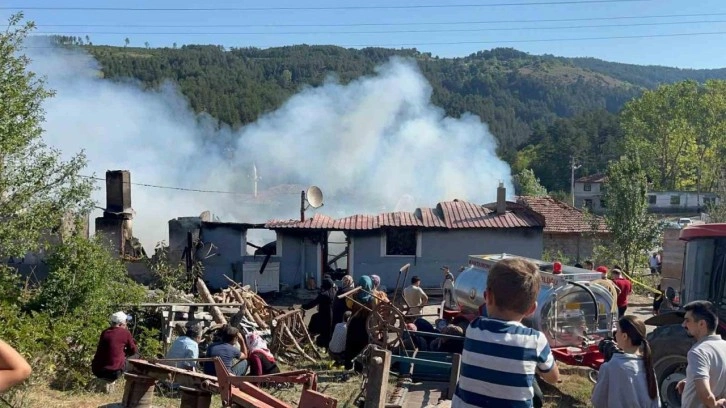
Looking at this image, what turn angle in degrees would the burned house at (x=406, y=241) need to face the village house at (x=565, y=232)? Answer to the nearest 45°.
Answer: approximately 135° to its left

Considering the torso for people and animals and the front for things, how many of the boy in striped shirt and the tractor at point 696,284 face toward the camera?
0

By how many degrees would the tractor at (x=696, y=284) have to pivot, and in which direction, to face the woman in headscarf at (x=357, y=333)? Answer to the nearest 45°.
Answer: approximately 180°

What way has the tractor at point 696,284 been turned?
to the viewer's right

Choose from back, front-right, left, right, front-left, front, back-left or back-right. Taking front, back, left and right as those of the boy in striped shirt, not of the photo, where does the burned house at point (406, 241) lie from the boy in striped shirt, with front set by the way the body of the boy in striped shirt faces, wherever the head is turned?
front

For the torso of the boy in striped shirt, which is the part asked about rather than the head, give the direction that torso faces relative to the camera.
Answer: away from the camera

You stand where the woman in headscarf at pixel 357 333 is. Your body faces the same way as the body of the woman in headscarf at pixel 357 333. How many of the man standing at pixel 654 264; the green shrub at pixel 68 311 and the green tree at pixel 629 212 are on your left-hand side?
1

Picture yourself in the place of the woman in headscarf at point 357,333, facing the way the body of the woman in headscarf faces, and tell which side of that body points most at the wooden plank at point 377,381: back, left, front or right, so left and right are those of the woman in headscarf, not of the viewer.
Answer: back

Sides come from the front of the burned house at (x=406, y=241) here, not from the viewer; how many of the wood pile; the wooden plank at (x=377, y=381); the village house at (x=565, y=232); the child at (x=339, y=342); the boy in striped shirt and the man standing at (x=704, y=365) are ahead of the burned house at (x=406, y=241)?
5

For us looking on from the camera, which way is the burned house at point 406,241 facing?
facing the viewer

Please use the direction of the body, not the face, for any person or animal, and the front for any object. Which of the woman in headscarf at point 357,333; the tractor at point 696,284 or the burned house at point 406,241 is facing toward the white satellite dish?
the woman in headscarf

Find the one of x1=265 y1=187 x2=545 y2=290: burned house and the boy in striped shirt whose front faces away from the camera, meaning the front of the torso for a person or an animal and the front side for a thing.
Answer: the boy in striped shirt

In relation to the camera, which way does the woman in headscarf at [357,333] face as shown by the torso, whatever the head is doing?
away from the camera
